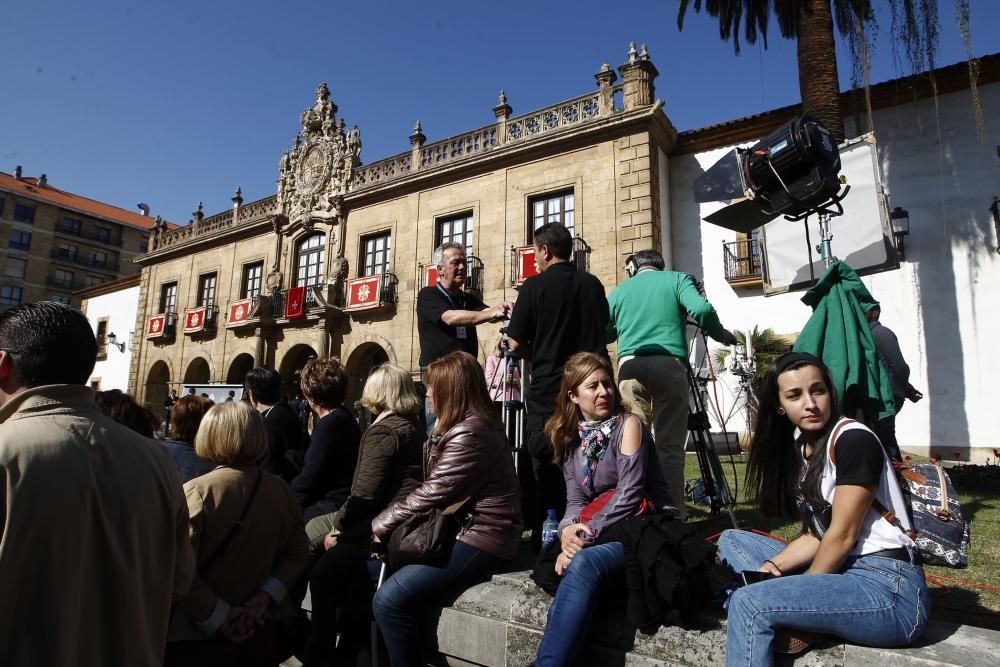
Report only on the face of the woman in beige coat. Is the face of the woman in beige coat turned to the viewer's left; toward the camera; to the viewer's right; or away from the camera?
away from the camera

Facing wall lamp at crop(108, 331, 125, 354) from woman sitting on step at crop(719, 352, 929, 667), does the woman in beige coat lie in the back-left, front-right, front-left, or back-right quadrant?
front-left

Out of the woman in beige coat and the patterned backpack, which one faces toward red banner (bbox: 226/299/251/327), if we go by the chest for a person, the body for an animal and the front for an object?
the woman in beige coat

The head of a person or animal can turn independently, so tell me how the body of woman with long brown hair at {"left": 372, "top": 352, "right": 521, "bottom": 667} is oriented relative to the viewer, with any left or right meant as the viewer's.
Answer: facing to the left of the viewer

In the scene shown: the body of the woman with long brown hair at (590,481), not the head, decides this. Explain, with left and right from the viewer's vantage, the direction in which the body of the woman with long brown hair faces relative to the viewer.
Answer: facing the viewer and to the left of the viewer

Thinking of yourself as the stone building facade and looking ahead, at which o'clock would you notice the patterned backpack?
The patterned backpack is roughly at 10 o'clock from the stone building facade.

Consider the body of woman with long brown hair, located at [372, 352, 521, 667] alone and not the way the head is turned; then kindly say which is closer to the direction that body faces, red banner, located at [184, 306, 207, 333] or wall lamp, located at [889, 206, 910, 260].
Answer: the red banner

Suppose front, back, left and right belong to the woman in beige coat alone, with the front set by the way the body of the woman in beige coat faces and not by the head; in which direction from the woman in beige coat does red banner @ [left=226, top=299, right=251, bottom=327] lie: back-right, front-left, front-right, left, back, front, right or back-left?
front

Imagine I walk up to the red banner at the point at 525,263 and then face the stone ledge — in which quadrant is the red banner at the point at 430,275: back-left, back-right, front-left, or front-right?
back-right

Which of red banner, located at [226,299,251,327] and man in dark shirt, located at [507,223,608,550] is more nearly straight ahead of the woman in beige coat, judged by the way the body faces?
the red banner

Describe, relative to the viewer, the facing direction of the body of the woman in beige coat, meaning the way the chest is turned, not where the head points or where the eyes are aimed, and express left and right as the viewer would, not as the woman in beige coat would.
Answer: facing away from the viewer

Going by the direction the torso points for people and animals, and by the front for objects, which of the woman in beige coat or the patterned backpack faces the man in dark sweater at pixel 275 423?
the woman in beige coat

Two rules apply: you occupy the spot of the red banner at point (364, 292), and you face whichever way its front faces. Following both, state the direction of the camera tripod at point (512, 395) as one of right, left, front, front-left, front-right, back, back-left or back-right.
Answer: front-left

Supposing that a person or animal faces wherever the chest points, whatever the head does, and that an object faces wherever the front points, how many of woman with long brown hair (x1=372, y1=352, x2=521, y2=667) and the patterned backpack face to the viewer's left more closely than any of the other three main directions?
1
